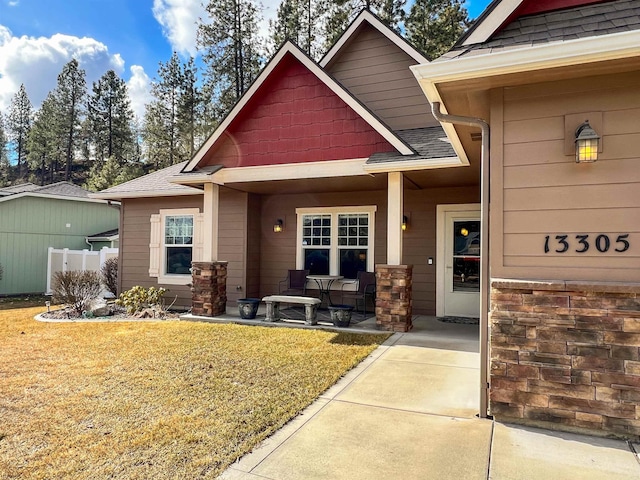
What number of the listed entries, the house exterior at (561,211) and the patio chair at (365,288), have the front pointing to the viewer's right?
0

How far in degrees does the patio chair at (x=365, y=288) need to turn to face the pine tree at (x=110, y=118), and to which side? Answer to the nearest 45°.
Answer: approximately 90° to its right

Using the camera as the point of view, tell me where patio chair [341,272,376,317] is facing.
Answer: facing the viewer and to the left of the viewer

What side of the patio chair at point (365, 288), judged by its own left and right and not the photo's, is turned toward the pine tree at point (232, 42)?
right

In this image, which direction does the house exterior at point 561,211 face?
toward the camera

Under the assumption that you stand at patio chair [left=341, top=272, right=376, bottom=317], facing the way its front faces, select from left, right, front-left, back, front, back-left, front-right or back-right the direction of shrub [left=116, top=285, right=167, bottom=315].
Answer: front-right

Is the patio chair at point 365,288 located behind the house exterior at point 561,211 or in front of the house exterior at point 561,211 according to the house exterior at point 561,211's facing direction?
behind

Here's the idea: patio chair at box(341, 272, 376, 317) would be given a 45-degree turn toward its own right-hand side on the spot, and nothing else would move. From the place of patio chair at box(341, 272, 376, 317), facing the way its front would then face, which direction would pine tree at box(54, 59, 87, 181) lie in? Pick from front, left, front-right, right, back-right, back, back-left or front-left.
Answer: front-right

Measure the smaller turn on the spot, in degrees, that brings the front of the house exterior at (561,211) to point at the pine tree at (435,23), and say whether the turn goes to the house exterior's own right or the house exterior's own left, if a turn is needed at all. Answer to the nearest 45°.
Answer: approximately 180°

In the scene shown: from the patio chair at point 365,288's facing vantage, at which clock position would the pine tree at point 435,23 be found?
The pine tree is roughly at 5 o'clock from the patio chair.

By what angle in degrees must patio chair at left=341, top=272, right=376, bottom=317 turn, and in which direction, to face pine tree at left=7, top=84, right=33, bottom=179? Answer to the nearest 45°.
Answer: approximately 90° to its right

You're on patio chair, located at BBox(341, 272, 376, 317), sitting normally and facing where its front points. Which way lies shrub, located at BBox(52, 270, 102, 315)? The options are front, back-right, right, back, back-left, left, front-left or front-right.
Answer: front-right

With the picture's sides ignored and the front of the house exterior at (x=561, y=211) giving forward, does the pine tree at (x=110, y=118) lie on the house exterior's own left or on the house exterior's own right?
on the house exterior's own right

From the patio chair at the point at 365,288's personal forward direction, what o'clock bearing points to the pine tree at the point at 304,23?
The pine tree is roughly at 4 o'clock from the patio chair.

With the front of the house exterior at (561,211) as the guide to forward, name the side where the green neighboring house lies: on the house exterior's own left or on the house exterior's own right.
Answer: on the house exterior's own right
